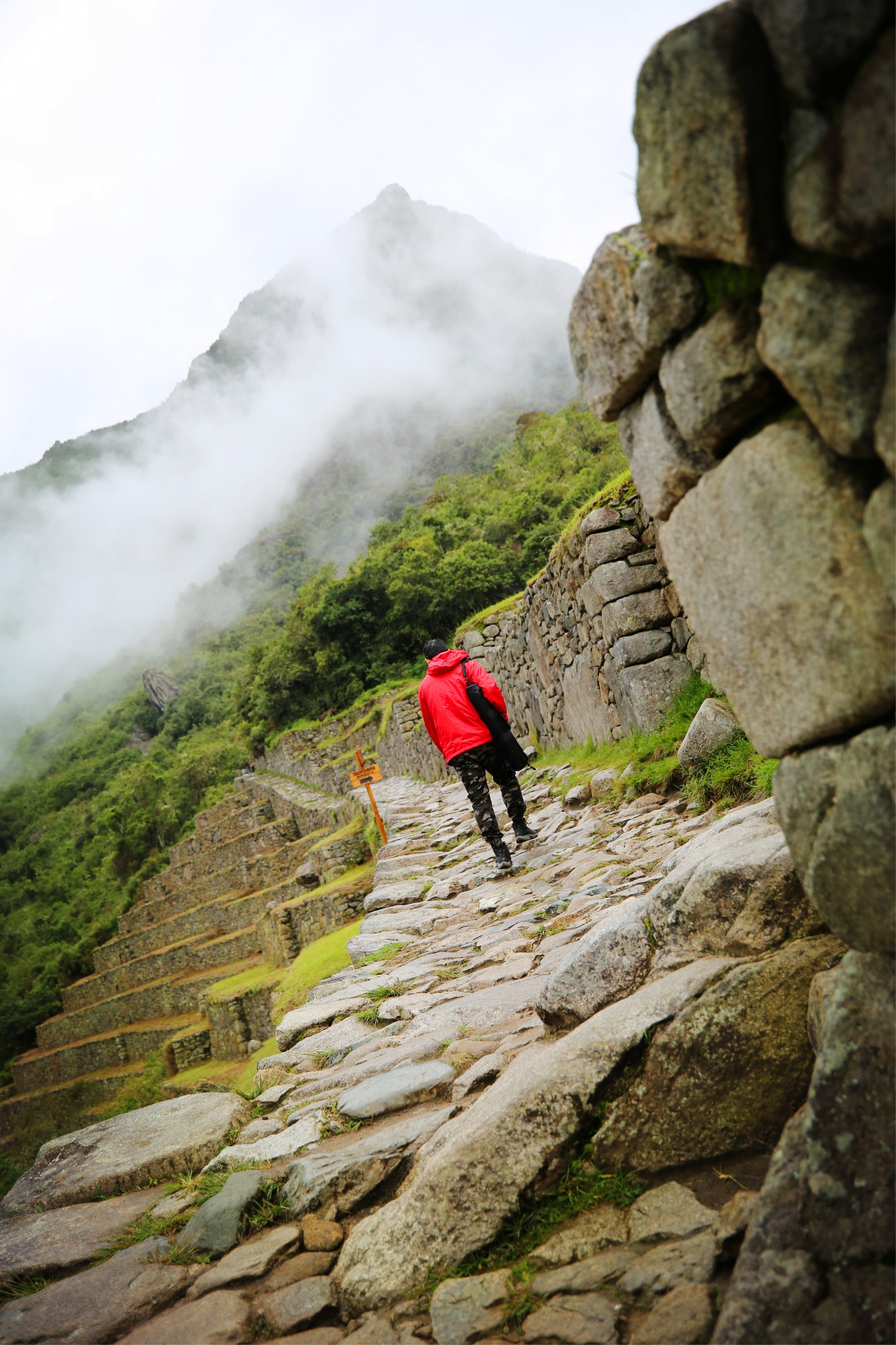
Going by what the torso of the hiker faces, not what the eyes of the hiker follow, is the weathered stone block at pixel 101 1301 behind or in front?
behind

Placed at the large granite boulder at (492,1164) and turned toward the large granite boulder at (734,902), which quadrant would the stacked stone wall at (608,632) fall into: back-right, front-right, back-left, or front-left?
front-left

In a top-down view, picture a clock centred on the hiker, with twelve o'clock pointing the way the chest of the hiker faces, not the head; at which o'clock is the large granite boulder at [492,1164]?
The large granite boulder is roughly at 6 o'clock from the hiker.

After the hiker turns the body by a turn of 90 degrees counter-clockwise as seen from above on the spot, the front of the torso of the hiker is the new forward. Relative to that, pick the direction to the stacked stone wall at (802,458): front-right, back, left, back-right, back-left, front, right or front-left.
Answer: left

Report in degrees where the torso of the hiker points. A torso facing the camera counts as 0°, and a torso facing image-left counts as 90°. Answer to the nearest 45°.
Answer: approximately 180°

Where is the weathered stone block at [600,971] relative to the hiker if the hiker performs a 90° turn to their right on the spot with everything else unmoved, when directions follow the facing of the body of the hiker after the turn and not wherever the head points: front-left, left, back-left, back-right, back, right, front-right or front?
right
